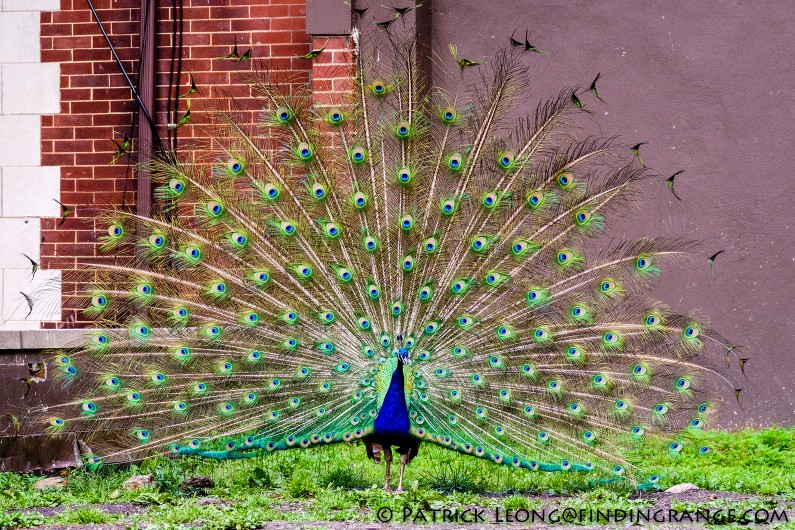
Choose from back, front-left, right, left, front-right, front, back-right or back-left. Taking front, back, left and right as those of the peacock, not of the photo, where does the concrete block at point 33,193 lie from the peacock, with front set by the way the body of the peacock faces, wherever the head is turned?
back-right

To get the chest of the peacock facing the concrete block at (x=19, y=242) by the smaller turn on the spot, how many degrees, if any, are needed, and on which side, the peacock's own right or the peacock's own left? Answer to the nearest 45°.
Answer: approximately 135° to the peacock's own right

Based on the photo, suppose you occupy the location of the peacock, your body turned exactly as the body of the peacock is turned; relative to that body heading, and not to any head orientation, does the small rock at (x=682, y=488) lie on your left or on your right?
on your left

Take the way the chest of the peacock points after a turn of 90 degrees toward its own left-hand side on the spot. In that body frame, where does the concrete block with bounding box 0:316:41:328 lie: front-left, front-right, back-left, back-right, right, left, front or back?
back-left

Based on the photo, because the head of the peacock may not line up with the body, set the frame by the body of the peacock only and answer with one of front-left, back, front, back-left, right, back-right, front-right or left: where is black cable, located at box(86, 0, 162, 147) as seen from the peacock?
back-right

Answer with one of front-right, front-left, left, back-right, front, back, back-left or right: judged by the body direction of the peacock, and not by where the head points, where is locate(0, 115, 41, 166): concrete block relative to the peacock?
back-right

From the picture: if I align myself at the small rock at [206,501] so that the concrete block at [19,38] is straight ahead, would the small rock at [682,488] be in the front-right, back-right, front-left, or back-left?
back-right

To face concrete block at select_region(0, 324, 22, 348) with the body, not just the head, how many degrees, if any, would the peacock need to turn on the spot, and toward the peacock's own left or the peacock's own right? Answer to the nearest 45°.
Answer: approximately 90° to the peacock's own right

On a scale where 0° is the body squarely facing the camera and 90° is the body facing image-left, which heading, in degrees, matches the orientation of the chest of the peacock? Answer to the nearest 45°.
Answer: approximately 0°

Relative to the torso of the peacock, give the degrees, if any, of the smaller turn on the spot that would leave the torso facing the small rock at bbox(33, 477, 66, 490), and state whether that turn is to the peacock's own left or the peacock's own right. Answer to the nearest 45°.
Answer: approximately 90° to the peacock's own right

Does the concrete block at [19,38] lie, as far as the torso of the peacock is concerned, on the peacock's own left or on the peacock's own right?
on the peacock's own right
